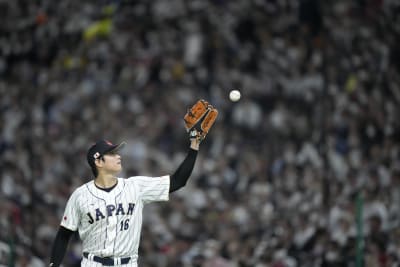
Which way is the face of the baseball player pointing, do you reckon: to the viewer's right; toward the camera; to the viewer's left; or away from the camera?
to the viewer's right

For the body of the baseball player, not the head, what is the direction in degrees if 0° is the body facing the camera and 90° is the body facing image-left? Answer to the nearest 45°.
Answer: approximately 0°
